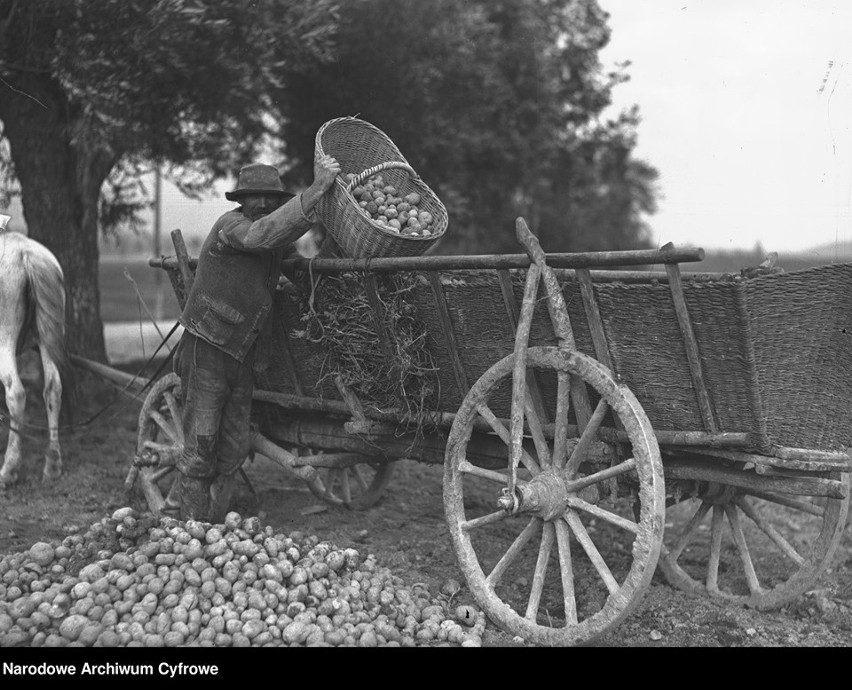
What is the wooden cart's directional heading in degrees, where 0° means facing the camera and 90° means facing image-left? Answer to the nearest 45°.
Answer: approximately 135°

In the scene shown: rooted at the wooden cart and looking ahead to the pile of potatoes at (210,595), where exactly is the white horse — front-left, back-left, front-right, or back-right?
front-right

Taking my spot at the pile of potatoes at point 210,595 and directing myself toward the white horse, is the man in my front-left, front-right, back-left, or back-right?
front-right

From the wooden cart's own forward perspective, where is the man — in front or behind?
in front

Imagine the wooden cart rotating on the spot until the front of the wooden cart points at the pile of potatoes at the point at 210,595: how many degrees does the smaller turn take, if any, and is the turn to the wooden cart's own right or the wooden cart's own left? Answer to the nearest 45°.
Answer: approximately 45° to the wooden cart's own left
